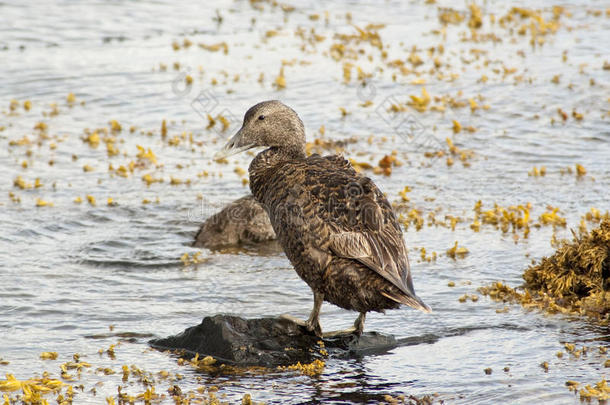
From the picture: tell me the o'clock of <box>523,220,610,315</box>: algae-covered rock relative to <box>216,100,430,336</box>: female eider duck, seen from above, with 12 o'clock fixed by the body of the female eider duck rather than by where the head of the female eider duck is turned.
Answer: The algae-covered rock is roughly at 5 o'clock from the female eider duck.

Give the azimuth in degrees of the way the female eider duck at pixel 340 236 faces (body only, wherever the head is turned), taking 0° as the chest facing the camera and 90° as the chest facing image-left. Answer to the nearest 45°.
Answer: approximately 90°
